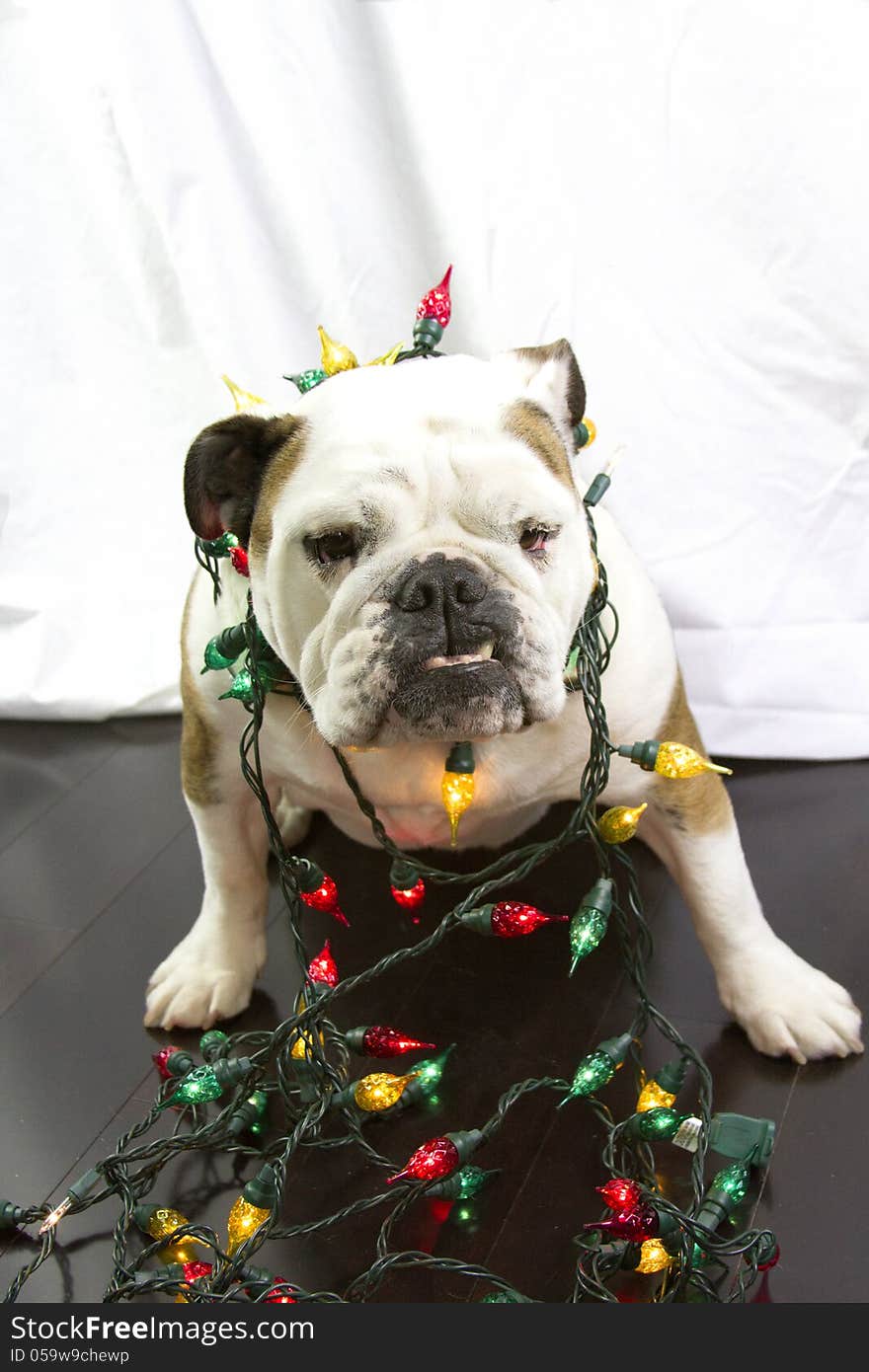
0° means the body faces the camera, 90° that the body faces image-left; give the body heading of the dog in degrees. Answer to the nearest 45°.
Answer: approximately 0°
